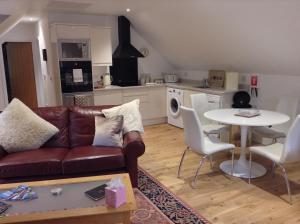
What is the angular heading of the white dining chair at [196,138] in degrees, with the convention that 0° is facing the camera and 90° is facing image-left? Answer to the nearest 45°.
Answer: approximately 225°

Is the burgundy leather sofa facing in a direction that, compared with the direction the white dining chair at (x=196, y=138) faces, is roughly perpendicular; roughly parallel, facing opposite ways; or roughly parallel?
roughly perpendicular

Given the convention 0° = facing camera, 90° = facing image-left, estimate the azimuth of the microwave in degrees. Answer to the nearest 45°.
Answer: approximately 0°

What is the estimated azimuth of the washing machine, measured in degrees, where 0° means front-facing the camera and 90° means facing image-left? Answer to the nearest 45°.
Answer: approximately 45°

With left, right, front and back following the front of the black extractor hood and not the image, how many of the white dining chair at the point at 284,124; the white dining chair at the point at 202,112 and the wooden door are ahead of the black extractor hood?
2

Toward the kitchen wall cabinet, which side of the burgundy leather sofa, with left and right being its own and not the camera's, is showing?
back

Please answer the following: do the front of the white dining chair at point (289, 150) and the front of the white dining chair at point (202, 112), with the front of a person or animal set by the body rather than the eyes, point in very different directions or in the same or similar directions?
very different directions

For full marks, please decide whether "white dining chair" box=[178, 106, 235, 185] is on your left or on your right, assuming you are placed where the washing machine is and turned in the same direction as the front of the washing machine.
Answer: on your left

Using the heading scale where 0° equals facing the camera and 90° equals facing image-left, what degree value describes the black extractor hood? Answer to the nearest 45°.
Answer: approximately 315°

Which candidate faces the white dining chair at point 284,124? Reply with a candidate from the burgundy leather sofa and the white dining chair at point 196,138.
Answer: the white dining chair at point 196,138

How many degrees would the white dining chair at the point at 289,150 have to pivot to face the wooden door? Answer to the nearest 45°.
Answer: approximately 45° to its left

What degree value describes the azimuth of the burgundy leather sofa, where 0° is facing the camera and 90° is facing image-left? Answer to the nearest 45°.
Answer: approximately 0°

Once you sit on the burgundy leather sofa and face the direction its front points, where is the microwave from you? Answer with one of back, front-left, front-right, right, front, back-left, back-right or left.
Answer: back

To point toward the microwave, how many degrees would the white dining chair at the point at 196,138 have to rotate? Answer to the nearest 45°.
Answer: approximately 90° to its left
